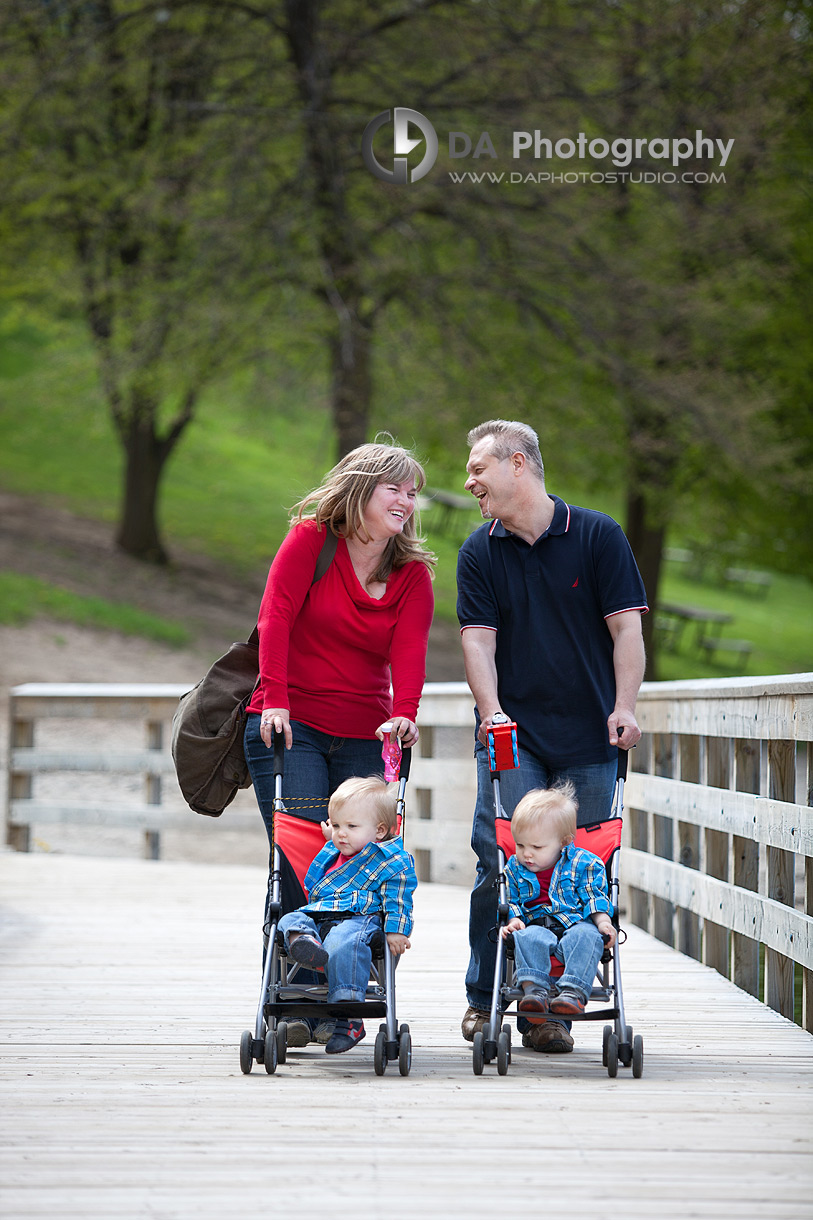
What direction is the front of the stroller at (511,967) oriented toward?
toward the camera

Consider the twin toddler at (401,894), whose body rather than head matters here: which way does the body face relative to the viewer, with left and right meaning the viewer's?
facing the viewer and to the left of the viewer

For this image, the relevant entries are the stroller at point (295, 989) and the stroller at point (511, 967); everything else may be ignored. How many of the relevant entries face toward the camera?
2

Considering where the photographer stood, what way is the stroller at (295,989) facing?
facing the viewer

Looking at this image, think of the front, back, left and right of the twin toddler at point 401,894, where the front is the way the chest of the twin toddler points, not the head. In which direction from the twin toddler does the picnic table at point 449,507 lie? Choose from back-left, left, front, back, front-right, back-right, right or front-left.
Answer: back-right

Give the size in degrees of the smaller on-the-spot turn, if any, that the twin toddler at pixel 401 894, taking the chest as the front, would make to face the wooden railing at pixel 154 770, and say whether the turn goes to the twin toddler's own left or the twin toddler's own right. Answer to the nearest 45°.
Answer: approximately 135° to the twin toddler's own right

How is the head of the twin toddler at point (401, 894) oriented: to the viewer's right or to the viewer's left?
to the viewer's left
